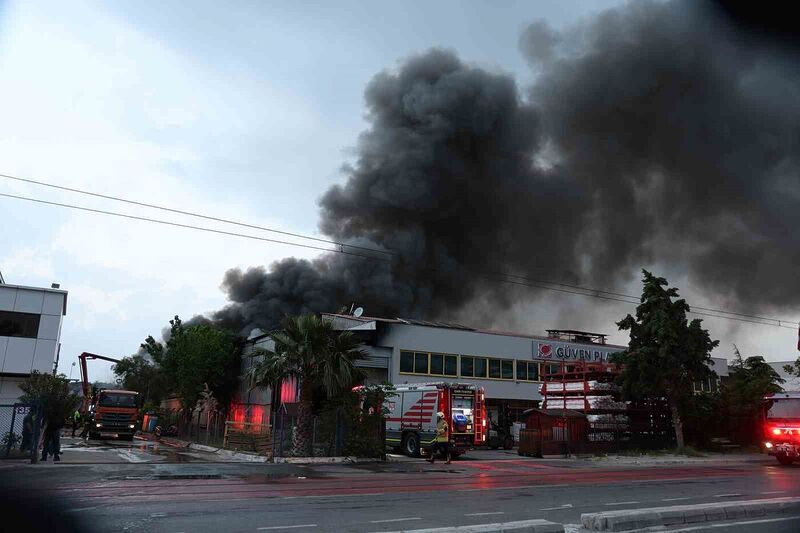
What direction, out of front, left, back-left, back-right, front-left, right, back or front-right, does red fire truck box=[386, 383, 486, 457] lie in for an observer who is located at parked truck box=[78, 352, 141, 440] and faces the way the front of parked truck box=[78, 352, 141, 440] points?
front-left

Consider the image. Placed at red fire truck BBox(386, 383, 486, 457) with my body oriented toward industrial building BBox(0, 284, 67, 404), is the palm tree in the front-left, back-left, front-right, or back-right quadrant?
front-left

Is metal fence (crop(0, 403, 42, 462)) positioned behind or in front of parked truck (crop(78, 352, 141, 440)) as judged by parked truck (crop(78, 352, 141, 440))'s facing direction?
in front

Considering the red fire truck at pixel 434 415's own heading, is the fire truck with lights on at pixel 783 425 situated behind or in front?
behind

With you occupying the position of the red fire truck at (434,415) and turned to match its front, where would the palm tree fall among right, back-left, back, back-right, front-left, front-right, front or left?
left

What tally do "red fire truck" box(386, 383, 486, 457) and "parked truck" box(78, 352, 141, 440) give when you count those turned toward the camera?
1

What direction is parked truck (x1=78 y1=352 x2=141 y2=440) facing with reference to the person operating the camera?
facing the viewer
